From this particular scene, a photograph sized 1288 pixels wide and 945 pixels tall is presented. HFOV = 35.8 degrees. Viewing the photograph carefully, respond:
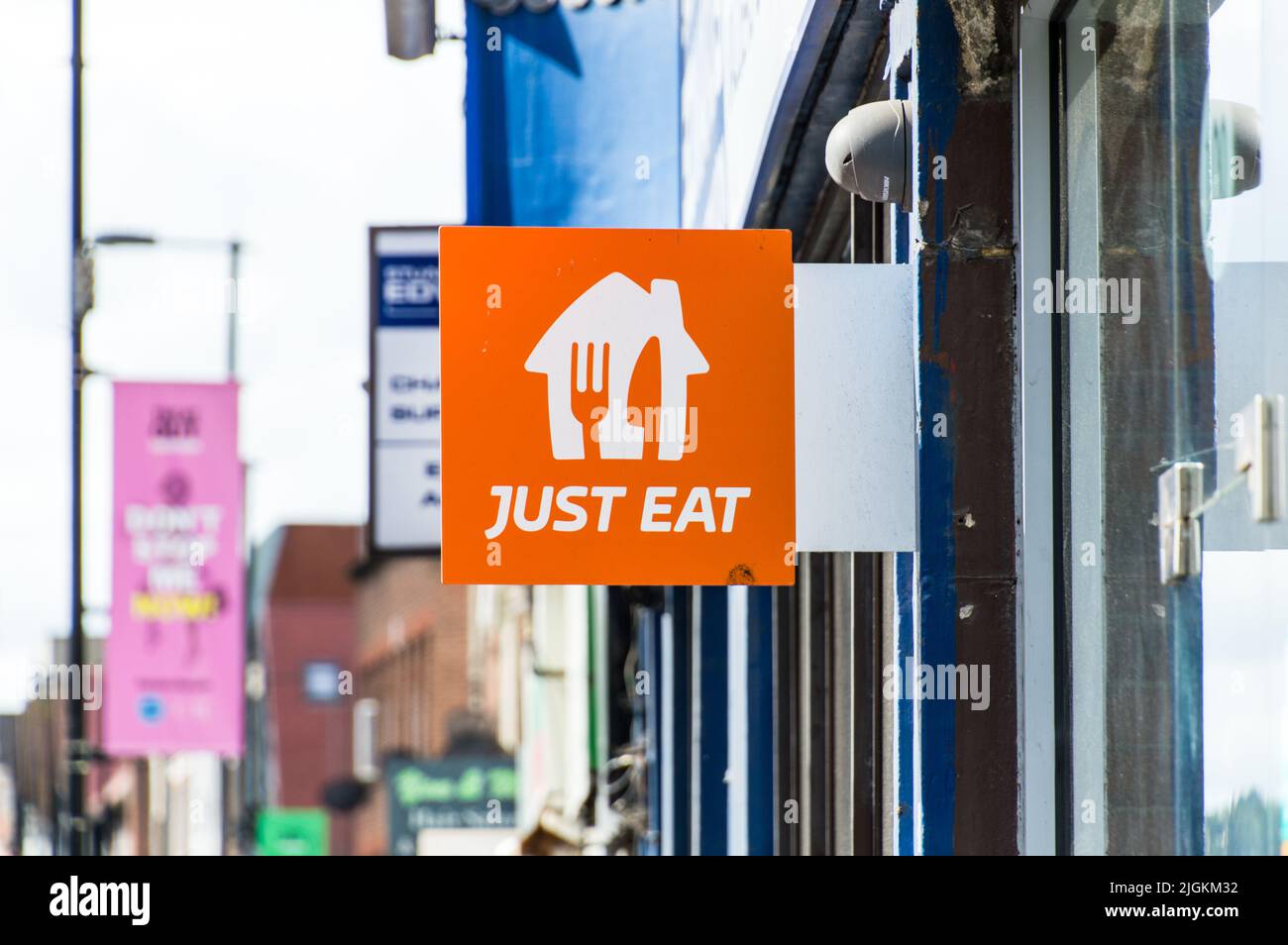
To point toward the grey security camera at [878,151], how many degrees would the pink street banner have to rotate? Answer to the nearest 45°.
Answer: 0° — it already faces it

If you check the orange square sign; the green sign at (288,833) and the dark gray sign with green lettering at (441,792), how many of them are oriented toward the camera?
3

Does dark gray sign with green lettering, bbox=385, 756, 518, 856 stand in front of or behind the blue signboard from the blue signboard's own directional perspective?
behind

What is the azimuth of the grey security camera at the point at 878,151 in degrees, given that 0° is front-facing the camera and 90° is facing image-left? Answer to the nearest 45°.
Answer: approximately 90°

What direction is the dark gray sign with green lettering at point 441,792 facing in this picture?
toward the camera

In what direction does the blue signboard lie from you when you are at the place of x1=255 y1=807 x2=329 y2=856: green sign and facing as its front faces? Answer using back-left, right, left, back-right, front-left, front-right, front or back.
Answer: front

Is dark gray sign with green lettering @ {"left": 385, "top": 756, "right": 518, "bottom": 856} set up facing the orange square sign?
yes

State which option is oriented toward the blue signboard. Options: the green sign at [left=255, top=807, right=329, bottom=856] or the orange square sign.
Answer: the green sign

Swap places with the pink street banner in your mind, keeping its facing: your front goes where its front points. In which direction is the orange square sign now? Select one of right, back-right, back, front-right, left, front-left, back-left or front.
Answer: front

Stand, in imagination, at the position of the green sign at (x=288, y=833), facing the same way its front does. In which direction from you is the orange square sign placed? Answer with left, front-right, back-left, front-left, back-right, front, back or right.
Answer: front

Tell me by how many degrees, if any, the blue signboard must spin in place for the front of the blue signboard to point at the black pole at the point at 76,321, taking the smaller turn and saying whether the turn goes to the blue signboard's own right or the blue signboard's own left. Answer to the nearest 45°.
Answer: approximately 135° to the blue signboard's own right

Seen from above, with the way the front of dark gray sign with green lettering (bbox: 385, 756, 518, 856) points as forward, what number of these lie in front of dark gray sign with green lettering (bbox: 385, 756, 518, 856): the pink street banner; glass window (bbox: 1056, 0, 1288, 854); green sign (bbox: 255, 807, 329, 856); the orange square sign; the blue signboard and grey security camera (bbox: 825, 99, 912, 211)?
5

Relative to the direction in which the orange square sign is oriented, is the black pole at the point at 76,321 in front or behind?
behind

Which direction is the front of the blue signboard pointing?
toward the camera

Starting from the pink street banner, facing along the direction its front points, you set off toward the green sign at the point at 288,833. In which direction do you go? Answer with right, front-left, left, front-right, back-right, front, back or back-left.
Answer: back

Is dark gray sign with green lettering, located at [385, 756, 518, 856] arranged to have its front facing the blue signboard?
yes
